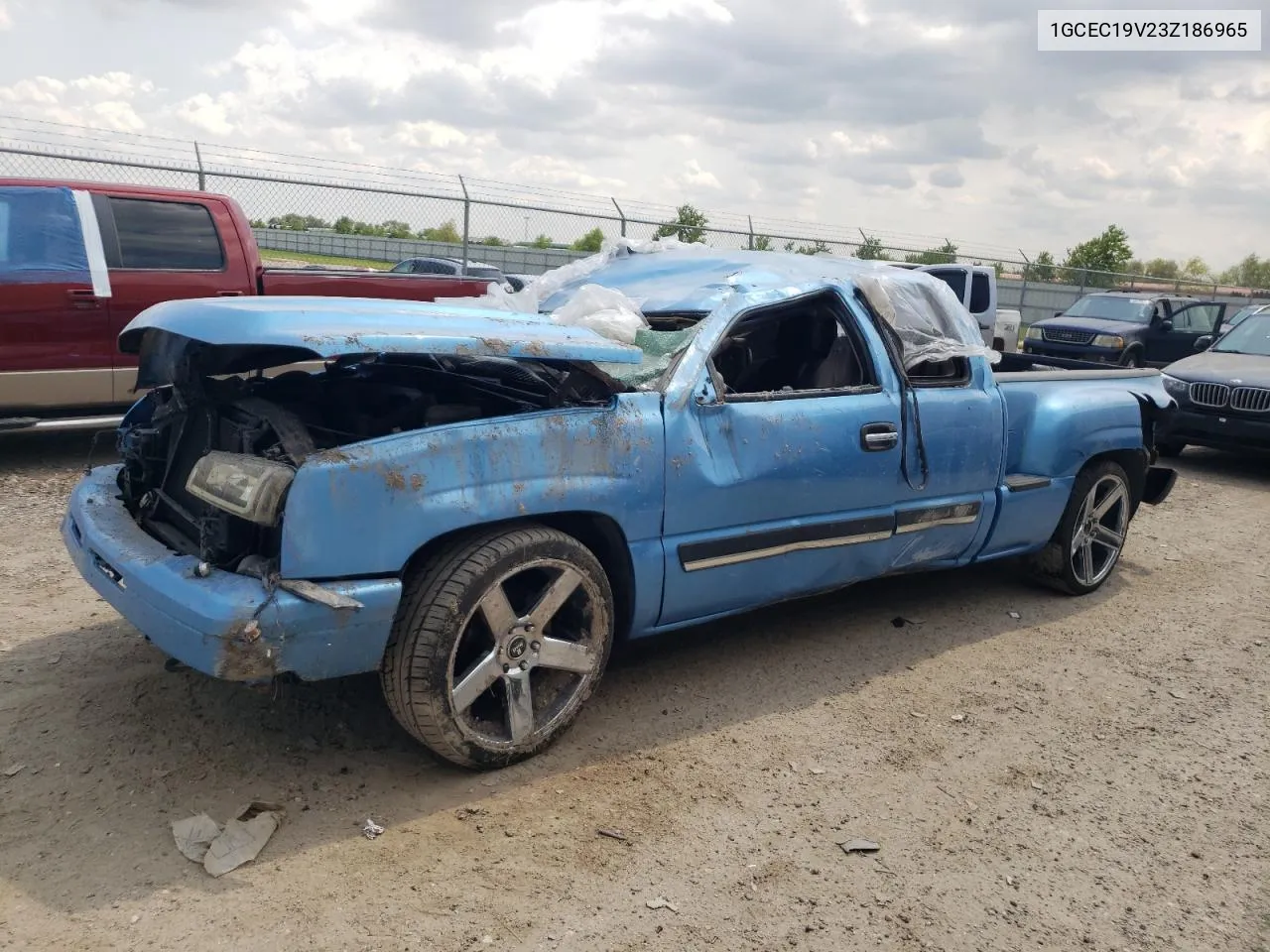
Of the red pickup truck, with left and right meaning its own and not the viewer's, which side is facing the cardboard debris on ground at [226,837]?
left

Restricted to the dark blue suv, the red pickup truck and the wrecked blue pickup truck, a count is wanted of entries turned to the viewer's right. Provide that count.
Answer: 0

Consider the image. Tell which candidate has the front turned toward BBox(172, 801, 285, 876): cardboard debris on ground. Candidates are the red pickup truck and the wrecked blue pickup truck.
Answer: the wrecked blue pickup truck

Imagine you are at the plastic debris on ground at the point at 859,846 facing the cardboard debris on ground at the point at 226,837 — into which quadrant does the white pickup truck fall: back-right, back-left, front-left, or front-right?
back-right

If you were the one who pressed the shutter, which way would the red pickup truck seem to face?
facing to the left of the viewer

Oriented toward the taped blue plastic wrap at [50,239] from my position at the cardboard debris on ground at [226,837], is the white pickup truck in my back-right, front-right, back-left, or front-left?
front-right

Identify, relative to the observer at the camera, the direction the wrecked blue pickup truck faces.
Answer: facing the viewer and to the left of the viewer

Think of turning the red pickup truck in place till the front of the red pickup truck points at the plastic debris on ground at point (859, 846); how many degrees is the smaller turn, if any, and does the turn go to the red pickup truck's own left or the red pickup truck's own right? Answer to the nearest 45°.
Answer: approximately 135° to the red pickup truck's own left

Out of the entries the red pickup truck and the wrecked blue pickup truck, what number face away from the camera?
0

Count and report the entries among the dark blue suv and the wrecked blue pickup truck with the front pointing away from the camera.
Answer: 0

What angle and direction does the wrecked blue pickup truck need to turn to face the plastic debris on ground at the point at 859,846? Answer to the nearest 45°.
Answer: approximately 90° to its left

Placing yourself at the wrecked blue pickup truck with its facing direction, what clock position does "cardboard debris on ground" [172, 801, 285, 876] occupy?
The cardboard debris on ground is roughly at 12 o'clock from the wrecked blue pickup truck.

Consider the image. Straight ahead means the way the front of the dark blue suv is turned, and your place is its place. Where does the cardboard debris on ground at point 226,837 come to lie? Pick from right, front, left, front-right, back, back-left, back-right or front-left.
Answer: front-left
